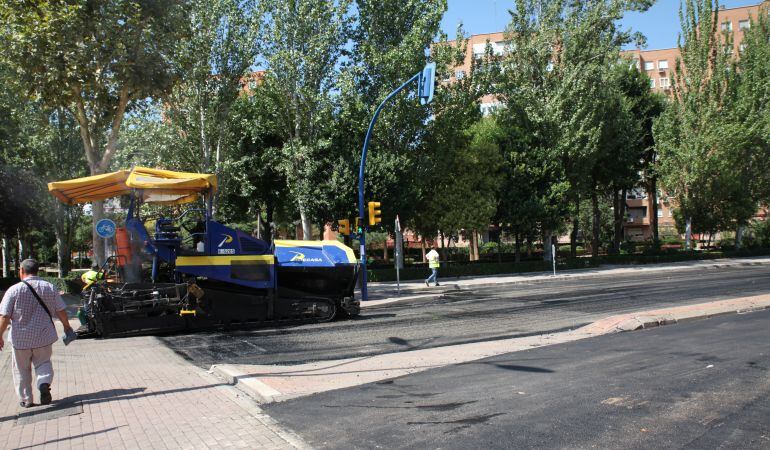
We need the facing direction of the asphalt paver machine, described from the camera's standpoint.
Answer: facing to the right of the viewer

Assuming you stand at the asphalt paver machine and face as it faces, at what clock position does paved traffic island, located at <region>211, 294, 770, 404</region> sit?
The paved traffic island is roughly at 2 o'clock from the asphalt paver machine.

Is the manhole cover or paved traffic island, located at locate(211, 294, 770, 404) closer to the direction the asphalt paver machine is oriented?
the paved traffic island
